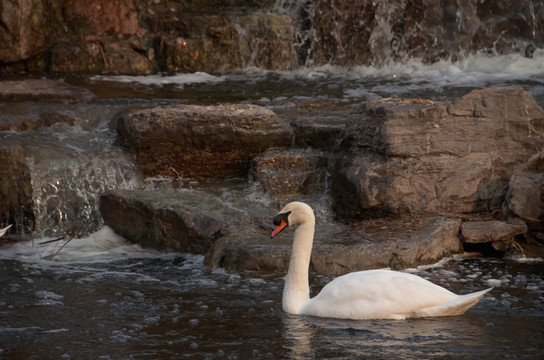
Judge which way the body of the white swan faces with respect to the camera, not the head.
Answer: to the viewer's left

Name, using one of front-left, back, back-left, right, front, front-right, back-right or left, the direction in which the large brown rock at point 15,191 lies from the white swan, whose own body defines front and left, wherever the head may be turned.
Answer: front-right

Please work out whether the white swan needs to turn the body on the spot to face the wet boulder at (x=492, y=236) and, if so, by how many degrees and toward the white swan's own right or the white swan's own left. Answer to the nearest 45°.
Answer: approximately 135° to the white swan's own right

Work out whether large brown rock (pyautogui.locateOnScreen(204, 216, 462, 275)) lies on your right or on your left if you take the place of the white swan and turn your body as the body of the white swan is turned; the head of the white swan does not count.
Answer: on your right

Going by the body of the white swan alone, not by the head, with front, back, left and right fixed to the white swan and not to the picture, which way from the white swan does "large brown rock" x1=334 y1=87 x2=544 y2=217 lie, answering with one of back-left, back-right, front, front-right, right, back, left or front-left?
right

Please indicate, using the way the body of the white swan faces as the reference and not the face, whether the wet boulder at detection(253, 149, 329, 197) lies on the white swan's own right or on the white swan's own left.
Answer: on the white swan's own right

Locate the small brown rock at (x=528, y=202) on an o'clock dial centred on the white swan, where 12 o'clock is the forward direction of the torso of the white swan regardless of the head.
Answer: The small brown rock is roughly at 4 o'clock from the white swan.

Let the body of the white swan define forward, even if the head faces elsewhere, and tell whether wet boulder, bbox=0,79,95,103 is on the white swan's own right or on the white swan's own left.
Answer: on the white swan's own right

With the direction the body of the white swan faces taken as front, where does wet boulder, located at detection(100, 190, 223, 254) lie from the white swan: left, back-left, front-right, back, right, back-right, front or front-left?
front-right

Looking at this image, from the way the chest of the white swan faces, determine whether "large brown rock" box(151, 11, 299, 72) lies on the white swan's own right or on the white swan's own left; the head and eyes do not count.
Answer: on the white swan's own right
